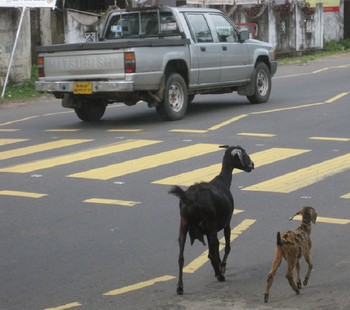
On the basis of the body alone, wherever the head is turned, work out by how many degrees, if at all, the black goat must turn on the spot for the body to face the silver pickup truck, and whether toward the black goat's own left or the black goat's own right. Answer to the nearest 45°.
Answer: approximately 45° to the black goat's own left

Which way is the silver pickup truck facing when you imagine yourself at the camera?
facing away from the viewer and to the right of the viewer

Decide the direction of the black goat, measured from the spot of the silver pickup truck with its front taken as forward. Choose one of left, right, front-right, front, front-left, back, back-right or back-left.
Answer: back-right

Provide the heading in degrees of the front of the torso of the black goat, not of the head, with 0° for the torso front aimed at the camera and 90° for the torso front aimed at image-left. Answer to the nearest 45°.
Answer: approximately 225°
